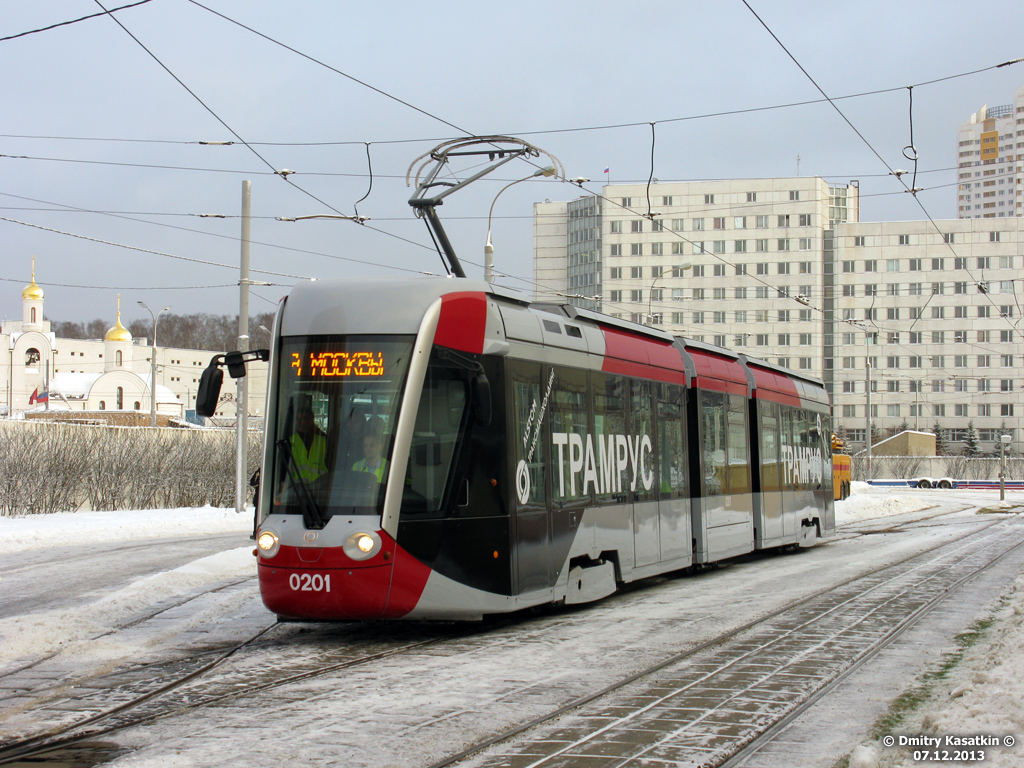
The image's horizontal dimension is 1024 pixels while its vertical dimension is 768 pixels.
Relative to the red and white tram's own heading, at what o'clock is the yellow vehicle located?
The yellow vehicle is roughly at 5 o'clock from the red and white tram.

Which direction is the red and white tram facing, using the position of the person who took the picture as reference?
facing the viewer and to the left of the viewer

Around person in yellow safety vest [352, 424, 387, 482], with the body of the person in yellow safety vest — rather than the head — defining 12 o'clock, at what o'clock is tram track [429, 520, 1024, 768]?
The tram track is roughly at 9 o'clock from the person in yellow safety vest.

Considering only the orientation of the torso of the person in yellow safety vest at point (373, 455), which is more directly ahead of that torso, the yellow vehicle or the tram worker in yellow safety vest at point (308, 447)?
the tram worker in yellow safety vest

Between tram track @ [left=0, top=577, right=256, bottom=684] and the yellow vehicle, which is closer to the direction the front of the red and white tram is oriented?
the tram track

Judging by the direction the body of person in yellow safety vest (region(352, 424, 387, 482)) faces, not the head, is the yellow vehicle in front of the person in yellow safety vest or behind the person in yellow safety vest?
behind

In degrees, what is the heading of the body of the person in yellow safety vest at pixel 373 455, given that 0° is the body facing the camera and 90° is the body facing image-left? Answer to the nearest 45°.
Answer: approximately 45°

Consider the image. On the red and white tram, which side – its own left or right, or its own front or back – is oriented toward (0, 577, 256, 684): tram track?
front

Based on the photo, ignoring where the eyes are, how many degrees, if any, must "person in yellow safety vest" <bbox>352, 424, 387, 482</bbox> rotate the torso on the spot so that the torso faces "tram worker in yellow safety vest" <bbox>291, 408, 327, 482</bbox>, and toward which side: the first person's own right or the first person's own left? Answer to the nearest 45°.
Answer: approximately 45° to the first person's own right

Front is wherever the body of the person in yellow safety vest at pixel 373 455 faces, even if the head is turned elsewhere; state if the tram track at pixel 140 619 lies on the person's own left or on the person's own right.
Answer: on the person's own right
